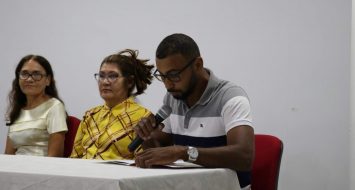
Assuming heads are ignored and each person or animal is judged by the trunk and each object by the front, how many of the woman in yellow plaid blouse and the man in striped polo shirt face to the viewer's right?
0

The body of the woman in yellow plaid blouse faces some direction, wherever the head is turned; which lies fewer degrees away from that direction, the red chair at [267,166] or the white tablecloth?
the white tablecloth

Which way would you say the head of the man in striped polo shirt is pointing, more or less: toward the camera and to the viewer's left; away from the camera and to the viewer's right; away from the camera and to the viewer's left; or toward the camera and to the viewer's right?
toward the camera and to the viewer's left

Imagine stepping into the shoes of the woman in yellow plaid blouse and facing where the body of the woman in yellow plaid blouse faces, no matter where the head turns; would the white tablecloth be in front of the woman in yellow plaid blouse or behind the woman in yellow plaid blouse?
in front

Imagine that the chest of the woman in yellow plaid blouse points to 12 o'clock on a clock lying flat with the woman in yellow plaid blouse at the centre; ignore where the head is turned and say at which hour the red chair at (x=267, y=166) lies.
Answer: The red chair is roughly at 9 o'clock from the woman in yellow plaid blouse.

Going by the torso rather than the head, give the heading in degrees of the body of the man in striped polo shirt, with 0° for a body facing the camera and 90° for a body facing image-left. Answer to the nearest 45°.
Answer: approximately 45°

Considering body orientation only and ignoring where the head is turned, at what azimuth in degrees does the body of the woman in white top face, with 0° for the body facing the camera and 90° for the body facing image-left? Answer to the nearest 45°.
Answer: approximately 45°

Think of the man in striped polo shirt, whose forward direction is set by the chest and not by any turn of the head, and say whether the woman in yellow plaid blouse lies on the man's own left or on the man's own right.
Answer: on the man's own right

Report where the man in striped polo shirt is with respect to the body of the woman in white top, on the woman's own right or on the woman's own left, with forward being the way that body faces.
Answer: on the woman's own left
